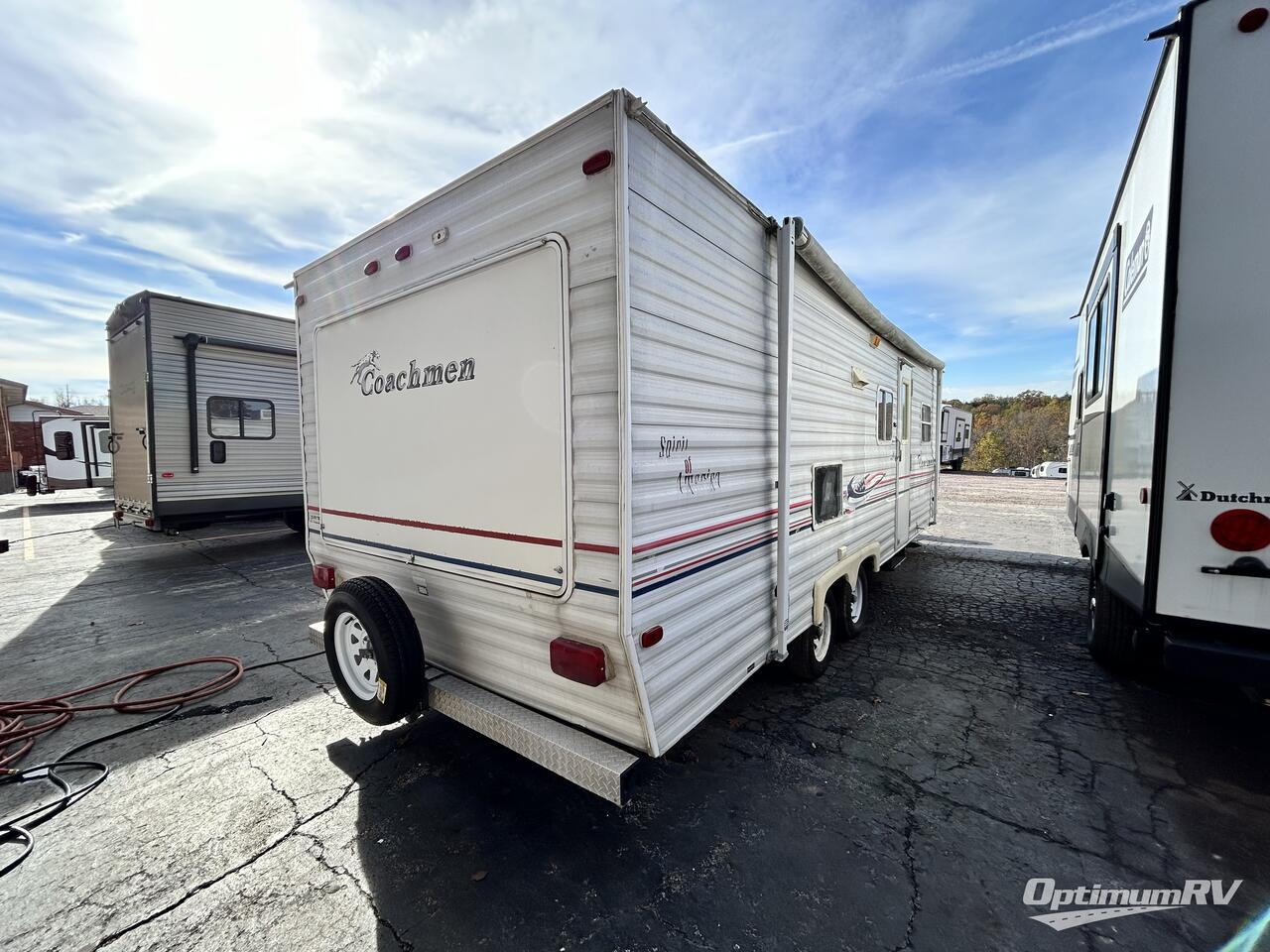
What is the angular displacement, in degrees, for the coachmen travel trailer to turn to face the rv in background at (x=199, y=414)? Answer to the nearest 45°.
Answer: approximately 90° to its left

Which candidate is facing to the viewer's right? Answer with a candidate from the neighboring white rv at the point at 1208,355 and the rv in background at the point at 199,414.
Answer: the rv in background

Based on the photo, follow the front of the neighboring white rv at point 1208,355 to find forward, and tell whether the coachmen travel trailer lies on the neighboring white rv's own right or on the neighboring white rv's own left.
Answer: on the neighboring white rv's own left

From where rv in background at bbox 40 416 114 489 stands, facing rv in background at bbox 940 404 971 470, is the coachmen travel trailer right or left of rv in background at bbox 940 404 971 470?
right

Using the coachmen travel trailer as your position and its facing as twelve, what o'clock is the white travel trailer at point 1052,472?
The white travel trailer is roughly at 12 o'clock from the coachmen travel trailer.

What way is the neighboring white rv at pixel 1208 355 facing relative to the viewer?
away from the camera

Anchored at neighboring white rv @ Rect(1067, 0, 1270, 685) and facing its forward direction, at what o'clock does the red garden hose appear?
The red garden hose is roughly at 8 o'clock from the neighboring white rv.

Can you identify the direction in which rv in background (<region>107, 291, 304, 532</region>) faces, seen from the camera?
facing to the right of the viewer

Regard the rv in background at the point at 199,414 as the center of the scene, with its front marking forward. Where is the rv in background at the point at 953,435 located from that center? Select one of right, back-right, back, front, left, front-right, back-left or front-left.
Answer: front

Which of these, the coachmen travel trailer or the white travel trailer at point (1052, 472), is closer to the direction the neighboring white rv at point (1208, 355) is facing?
the white travel trailer

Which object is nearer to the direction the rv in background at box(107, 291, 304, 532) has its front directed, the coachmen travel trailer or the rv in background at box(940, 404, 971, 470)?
the rv in background

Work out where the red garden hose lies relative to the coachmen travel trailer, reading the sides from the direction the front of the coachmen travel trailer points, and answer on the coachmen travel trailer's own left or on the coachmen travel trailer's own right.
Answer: on the coachmen travel trailer's own left
